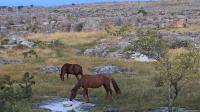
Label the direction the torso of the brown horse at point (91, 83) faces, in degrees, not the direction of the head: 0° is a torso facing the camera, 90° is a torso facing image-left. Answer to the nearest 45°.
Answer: approximately 90°

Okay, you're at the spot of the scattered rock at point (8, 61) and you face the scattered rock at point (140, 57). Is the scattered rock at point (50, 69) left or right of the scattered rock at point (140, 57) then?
right

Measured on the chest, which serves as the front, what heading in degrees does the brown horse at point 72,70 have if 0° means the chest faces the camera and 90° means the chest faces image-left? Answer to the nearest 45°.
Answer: approximately 90°

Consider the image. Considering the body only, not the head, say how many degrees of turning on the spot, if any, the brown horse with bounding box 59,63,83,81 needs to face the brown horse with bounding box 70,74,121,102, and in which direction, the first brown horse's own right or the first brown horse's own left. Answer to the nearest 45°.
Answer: approximately 90° to the first brown horse's own left

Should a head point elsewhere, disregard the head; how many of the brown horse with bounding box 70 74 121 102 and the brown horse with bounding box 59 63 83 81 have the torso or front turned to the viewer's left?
2

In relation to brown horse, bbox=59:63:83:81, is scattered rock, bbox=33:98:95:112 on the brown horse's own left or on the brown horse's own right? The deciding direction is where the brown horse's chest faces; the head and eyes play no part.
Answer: on the brown horse's own left

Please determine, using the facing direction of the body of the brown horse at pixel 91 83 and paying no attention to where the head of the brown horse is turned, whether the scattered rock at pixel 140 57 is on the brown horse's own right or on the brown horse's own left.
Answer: on the brown horse's own right
